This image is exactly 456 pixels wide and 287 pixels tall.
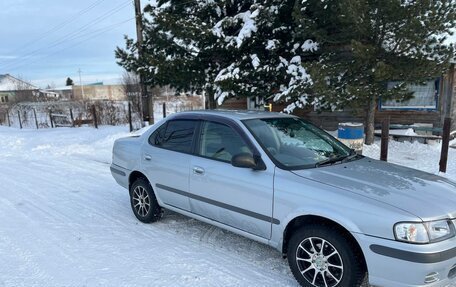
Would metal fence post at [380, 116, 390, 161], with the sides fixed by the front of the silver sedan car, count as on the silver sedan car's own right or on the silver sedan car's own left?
on the silver sedan car's own left

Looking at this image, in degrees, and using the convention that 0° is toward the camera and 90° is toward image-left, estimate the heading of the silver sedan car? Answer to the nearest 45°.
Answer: approximately 315°

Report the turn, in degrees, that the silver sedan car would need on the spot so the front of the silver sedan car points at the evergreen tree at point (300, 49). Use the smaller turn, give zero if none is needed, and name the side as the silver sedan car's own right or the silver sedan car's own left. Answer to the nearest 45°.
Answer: approximately 135° to the silver sedan car's own left

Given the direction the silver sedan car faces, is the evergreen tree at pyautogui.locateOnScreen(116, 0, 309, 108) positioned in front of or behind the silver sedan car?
behind

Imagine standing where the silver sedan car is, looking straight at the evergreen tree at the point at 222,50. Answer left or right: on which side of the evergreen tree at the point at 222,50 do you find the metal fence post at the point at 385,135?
right

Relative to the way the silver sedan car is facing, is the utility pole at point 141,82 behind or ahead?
behind

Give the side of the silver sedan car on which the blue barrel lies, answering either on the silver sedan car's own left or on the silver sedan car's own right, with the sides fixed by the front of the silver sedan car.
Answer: on the silver sedan car's own left

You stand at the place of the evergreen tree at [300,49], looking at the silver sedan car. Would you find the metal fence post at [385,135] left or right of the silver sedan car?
left
